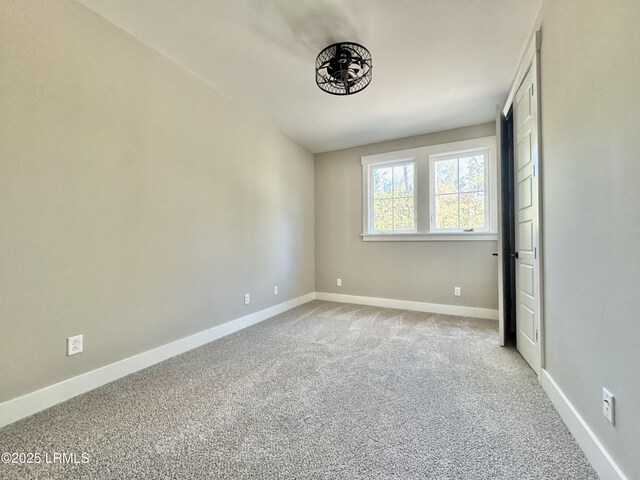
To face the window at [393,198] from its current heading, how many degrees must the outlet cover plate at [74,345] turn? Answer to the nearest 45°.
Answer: approximately 45° to its left

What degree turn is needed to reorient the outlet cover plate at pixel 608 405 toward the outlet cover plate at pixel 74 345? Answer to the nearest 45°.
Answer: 0° — it already faces it

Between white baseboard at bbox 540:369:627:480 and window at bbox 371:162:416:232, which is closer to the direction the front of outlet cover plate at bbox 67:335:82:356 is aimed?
the white baseboard

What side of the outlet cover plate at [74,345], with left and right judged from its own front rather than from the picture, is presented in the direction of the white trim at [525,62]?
front

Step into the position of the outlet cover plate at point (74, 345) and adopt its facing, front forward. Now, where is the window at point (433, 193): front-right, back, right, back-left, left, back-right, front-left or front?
front-left

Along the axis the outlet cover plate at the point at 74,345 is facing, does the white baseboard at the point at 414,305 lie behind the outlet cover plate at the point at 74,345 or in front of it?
in front

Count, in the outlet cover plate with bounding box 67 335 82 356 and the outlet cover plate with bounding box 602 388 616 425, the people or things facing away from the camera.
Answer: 0

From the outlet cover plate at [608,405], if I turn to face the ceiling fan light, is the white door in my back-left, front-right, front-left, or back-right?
front-right

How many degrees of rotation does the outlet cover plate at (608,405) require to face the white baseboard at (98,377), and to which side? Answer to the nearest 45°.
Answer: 0° — it already faces it

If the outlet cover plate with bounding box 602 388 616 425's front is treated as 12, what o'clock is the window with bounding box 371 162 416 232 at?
The window is roughly at 3 o'clock from the outlet cover plate.

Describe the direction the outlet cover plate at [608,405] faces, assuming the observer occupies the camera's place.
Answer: facing the viewer and to the left of the viewer

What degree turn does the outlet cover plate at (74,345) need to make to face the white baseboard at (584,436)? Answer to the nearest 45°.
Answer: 0° — it already faces it

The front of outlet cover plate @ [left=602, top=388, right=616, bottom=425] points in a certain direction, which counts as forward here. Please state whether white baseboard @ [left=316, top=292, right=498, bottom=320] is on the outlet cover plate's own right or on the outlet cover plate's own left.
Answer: on the outlet cover plate's own right
